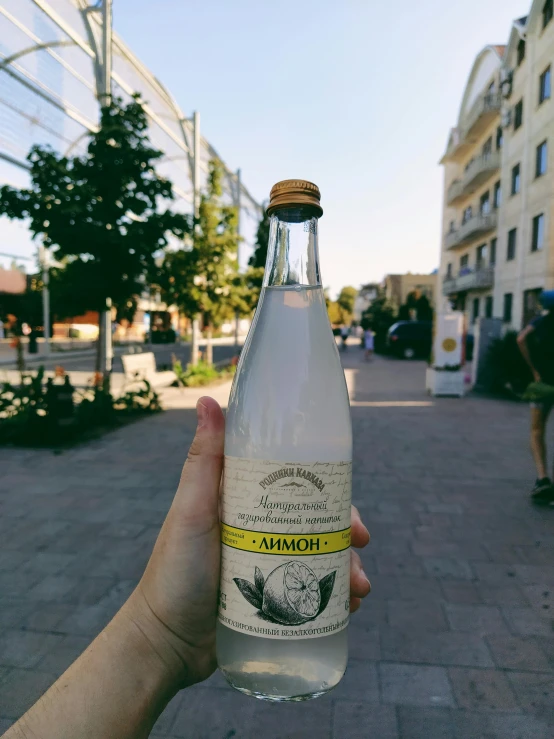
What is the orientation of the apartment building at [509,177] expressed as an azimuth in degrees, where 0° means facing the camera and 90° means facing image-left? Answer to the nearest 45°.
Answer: approximately 45°

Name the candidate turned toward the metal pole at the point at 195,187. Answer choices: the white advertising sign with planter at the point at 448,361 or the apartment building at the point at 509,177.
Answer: the apartment building

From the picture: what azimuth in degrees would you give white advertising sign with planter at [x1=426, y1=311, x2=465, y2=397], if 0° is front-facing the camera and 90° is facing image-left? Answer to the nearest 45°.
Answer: approximately 0°

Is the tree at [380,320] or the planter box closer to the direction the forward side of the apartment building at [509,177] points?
the planter box
